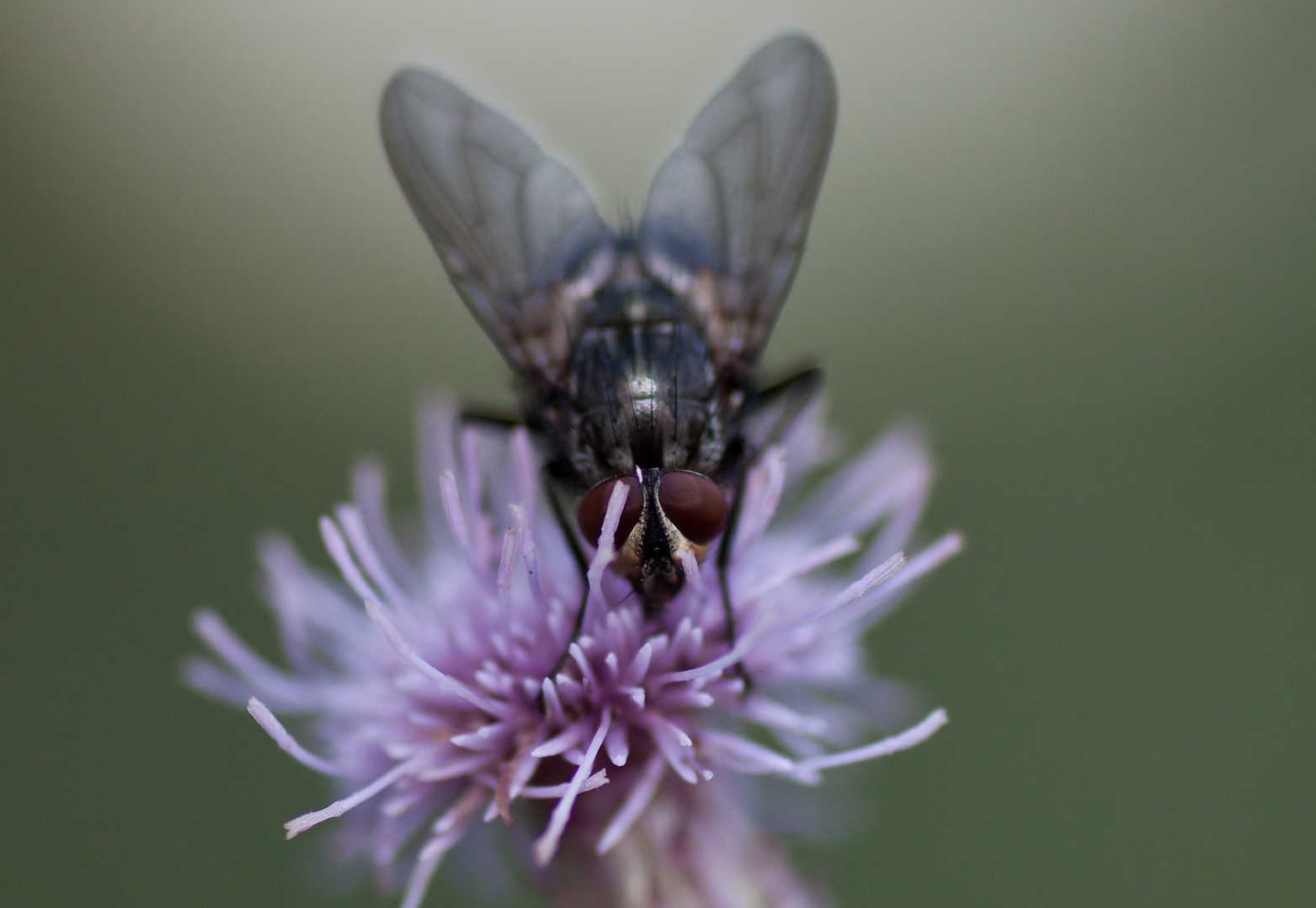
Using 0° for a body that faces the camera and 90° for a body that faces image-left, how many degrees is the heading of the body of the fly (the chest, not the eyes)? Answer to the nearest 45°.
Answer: approximately 0°
